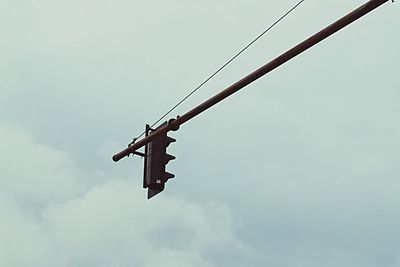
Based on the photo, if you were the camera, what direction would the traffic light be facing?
facing away from the viewer and to the right of the viewer
